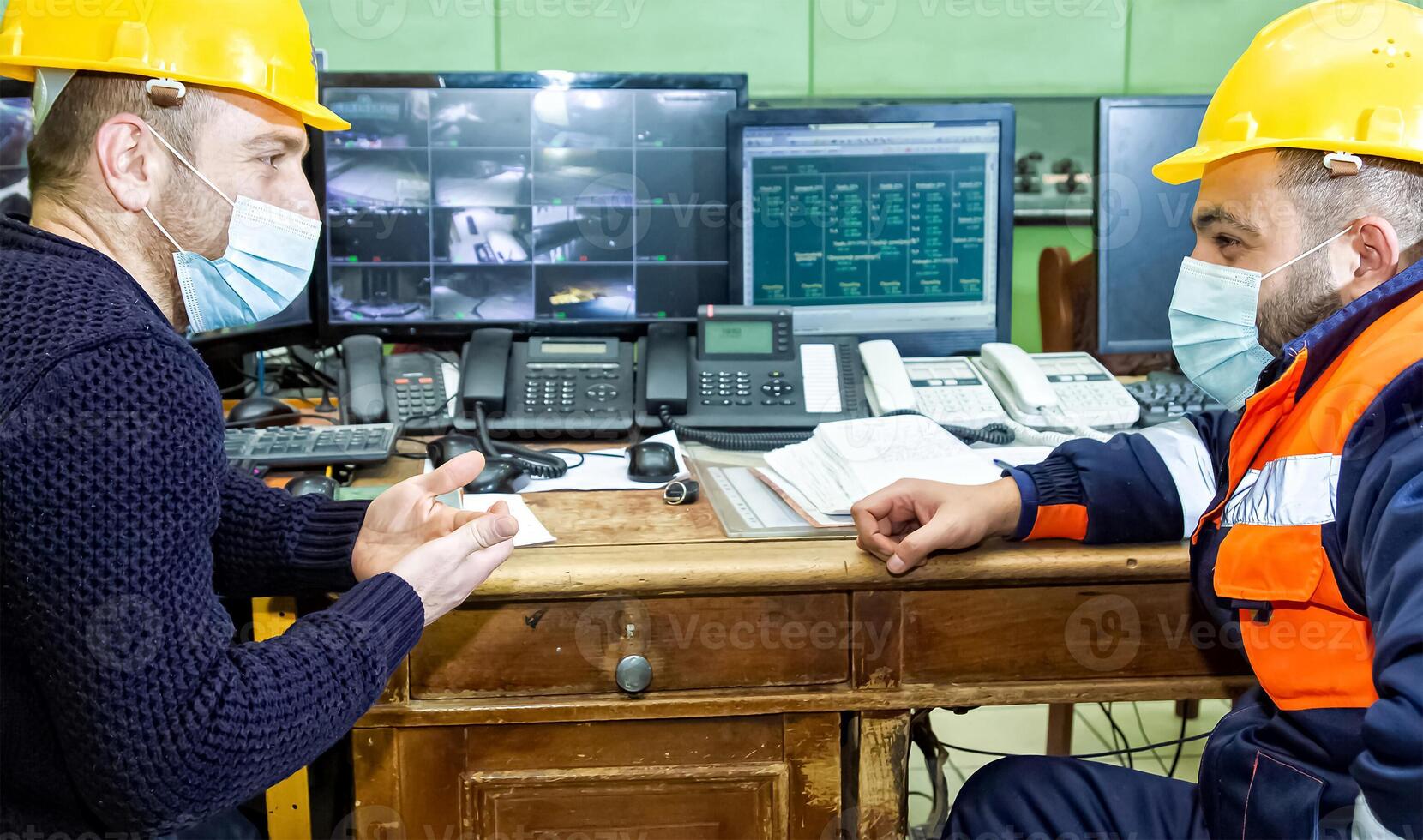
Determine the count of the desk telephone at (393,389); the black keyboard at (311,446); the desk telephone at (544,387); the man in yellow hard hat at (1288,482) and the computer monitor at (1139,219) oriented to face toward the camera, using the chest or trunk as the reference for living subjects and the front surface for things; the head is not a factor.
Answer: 4

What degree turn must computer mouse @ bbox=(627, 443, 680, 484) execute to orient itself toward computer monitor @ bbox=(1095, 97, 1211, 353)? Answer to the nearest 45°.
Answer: approximately 45° to its right

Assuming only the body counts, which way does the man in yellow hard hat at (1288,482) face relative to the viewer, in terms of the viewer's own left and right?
facing to the left of the viewer

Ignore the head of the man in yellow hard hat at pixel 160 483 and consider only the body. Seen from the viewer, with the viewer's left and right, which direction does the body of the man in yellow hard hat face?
facing to the right of the viewer
